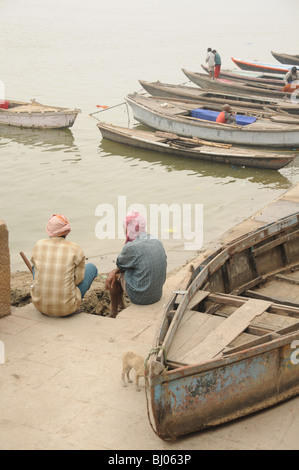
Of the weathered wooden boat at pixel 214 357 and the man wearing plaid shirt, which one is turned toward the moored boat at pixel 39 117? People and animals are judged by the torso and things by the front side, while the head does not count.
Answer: the man wearing plaid shirt

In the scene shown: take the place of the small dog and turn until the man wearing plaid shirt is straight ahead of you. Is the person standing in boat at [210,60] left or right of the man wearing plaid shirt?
right

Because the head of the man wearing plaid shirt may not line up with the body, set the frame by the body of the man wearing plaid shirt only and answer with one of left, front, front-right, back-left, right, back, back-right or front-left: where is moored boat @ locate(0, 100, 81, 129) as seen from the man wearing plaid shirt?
front

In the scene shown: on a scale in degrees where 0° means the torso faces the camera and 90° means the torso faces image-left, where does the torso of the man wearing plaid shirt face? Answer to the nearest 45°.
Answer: approximately 180°

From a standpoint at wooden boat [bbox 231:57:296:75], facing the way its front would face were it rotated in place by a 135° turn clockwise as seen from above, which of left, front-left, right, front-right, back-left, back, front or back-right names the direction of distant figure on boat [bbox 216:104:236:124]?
back-right

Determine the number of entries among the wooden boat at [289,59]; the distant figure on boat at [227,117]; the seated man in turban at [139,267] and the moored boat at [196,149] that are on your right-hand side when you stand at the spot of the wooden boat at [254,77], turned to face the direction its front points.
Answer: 1

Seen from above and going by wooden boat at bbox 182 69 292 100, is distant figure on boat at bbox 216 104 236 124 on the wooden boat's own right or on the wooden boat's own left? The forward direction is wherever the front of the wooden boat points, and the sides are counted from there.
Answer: on the wooden boat's own left

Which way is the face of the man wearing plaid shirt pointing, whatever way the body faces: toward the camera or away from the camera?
away from the camera

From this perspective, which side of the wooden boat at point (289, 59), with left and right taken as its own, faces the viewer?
left

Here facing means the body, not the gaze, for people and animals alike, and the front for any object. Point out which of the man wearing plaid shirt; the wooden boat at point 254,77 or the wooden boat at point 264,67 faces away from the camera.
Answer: the man wearing plaid shirt
